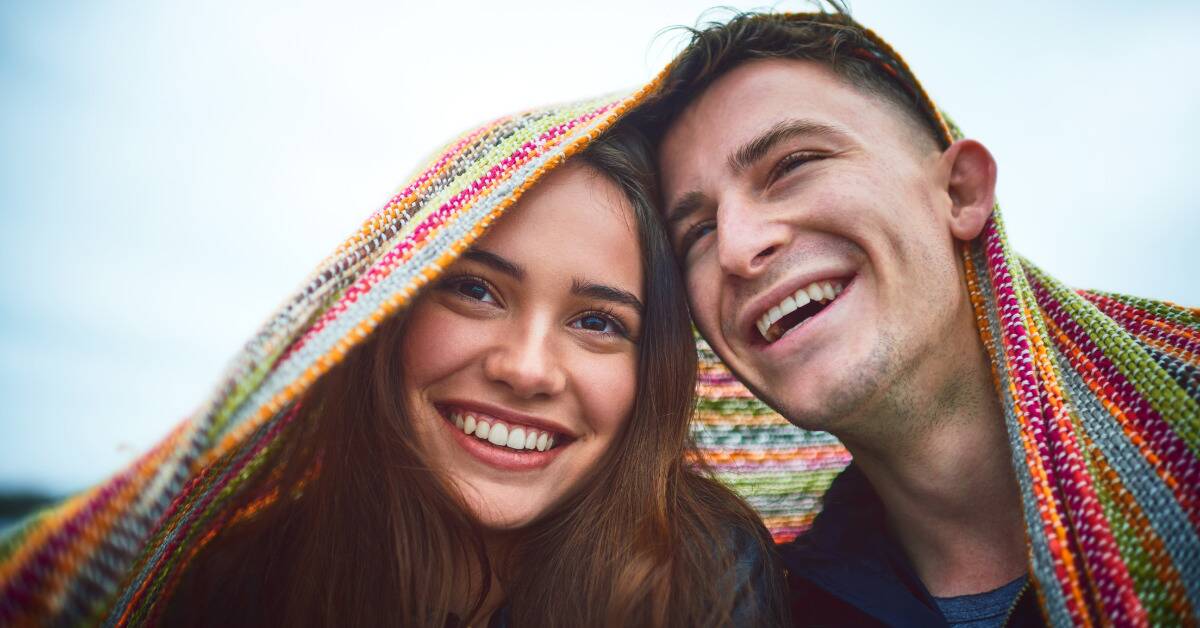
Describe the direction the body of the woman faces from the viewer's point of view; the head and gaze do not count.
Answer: toward the camera

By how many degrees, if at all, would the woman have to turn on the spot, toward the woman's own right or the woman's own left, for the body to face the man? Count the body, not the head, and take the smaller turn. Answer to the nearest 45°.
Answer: approximately 90° to the woman's own left

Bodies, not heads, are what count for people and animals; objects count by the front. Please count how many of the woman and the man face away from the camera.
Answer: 0

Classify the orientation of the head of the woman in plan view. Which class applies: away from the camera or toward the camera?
toward the camera

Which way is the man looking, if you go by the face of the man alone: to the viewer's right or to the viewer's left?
to the viewer's left
